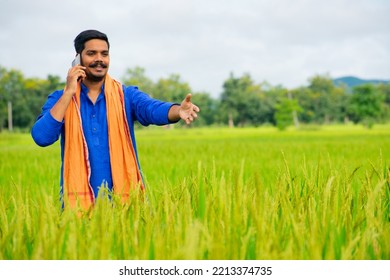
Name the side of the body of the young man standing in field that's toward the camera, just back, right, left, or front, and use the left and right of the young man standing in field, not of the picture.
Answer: front
